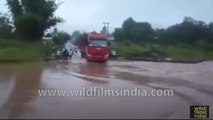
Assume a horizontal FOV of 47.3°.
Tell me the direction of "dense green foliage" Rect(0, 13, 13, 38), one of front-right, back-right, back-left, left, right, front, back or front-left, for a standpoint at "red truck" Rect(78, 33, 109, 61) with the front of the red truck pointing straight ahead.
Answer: back-right

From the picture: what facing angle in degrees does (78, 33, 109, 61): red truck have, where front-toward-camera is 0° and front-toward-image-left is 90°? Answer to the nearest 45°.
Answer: approximately 0°

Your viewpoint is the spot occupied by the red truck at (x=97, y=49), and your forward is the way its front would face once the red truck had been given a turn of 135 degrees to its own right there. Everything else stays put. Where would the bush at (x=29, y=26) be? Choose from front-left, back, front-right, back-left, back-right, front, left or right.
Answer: front
